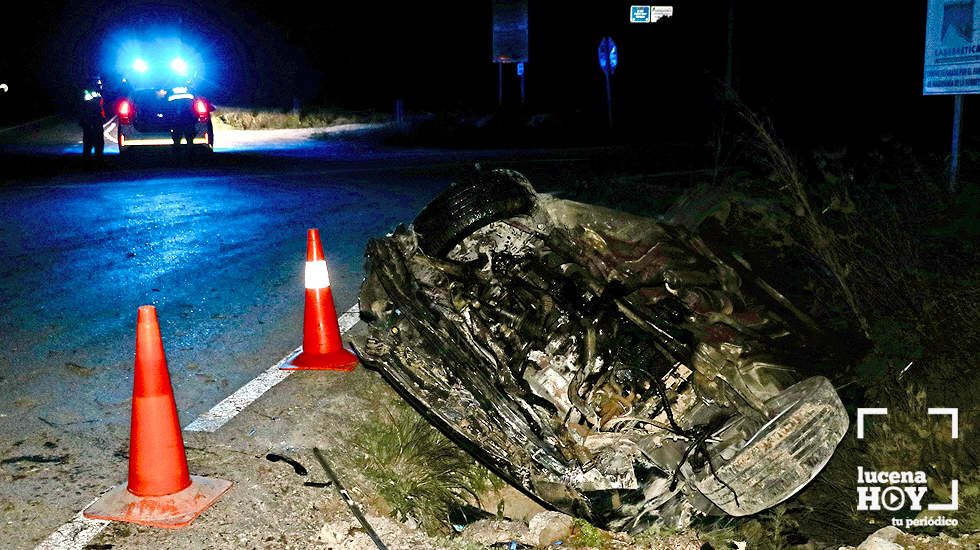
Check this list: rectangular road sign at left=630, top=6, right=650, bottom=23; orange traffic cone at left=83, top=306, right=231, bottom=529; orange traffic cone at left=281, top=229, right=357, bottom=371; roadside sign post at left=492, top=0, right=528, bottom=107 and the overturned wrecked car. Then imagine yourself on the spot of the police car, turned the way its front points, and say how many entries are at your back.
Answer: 3

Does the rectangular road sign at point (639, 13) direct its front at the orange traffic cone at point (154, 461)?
yes

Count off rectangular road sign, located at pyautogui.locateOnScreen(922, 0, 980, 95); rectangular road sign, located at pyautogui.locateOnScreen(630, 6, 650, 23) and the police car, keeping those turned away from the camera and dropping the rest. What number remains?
1

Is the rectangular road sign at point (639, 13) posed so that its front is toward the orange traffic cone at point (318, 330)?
yes

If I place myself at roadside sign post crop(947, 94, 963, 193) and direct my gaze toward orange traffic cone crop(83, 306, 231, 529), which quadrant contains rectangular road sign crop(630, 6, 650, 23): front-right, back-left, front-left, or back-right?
back-right

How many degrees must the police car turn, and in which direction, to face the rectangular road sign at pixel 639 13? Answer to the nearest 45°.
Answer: approximately 45° to its right

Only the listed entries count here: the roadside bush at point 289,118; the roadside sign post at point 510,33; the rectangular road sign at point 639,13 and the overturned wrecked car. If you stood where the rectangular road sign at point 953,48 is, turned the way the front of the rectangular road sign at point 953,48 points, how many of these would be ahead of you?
1

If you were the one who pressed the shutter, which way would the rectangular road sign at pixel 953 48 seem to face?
facing the viewer

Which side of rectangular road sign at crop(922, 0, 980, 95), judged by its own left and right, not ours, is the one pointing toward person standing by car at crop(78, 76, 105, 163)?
right

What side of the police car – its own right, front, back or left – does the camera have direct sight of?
back

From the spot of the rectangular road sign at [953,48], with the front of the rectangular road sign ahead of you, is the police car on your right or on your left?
on your right

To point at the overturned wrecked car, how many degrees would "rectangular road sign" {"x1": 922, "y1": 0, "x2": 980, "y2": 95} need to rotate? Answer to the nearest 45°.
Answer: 0° — it already faces it

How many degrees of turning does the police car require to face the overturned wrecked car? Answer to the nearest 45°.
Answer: approximately 180°

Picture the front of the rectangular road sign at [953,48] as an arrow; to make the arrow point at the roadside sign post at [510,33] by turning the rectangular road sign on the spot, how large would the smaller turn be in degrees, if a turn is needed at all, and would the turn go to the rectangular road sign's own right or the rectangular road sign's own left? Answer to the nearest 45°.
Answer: approximately 135° to the rectangular road sign's own right
